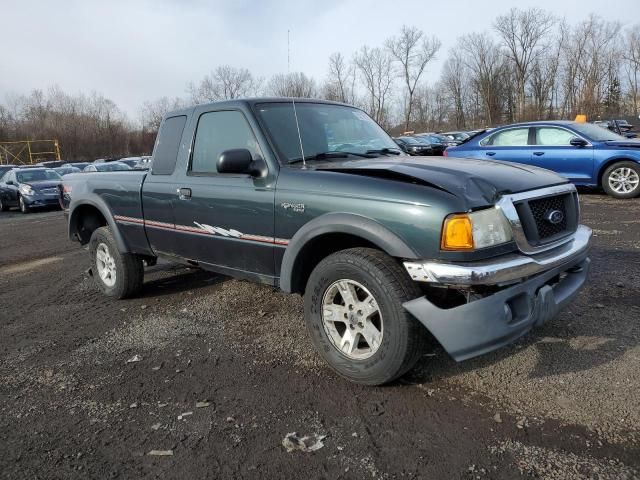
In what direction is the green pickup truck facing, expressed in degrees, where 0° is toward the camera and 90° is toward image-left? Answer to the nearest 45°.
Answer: approximately 315°

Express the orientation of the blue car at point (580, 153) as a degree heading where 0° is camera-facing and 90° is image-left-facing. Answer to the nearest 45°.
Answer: approximately 270°

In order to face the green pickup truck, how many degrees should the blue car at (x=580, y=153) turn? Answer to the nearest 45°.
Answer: approximately 90° to its right

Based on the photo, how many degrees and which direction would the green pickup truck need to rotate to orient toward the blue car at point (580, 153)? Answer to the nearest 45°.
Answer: approximately 90° to its left
